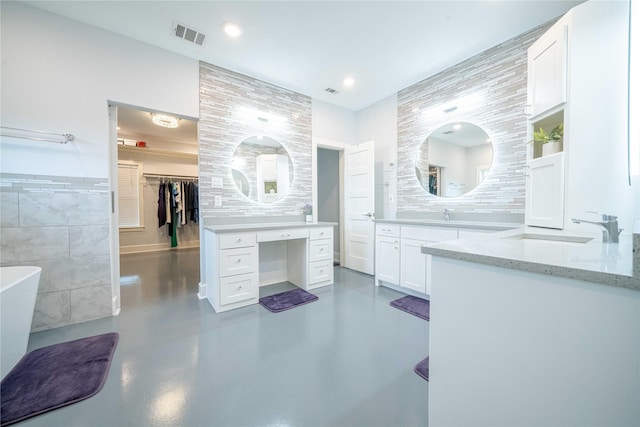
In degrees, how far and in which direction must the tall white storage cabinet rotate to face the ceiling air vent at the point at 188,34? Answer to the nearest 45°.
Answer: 0° — it already faces it

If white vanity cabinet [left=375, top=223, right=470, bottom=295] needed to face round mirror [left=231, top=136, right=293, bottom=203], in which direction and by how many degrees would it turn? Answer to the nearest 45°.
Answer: approximately 45° to its right

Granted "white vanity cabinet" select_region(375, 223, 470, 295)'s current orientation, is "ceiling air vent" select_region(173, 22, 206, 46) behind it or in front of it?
in front

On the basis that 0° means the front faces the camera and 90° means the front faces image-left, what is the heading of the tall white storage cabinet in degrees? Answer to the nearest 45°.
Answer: approximately 45°

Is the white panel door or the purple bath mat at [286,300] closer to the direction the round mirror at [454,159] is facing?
the purple bath mat

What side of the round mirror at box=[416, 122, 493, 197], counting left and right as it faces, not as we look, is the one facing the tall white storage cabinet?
left

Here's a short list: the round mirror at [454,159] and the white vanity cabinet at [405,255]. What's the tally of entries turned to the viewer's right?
0

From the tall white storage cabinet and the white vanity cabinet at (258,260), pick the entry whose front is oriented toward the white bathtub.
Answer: the tall white storage cabinet

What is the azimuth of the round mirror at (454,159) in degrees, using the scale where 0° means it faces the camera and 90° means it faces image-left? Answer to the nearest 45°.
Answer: approximately 45°

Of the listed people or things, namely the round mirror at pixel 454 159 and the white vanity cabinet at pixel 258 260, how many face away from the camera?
0

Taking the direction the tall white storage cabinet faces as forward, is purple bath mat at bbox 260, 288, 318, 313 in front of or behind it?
in front
